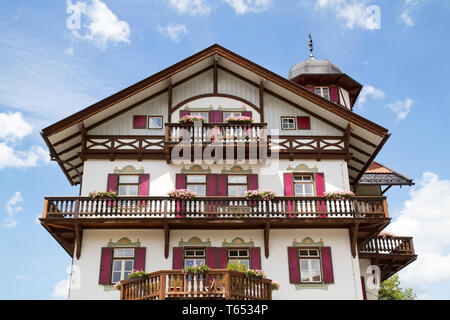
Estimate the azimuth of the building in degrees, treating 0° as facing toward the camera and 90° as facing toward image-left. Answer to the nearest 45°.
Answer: approximately 0°
